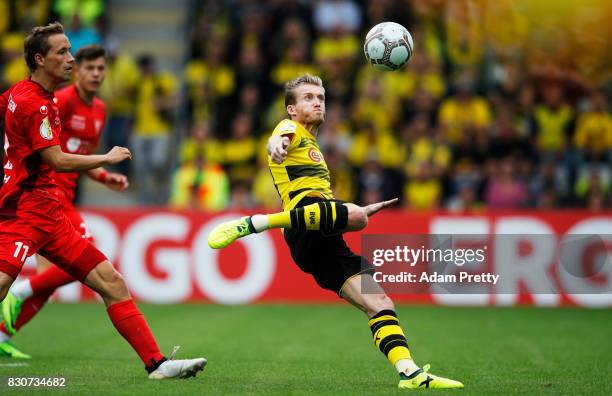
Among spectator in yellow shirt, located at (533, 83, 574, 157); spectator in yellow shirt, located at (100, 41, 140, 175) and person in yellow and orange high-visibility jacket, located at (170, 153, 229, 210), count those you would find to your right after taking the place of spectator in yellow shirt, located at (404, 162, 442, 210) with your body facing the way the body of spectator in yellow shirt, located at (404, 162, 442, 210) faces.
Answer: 2

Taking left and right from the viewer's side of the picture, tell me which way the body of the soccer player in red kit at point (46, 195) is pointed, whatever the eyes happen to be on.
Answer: facing to the right of the viewer

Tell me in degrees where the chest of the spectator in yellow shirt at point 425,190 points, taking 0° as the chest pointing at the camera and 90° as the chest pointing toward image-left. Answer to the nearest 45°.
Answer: approximately 0°

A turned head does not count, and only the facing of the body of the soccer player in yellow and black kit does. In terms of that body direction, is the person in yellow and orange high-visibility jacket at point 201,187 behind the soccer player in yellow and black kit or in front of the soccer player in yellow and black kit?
behind

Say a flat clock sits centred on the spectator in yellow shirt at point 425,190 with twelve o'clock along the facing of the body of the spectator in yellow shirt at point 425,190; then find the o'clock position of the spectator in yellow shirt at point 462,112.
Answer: the spectator in yellow shirt at point 462,112 is roughly at 7 o'clock from the spectator in yellow shirt at point 425,190.

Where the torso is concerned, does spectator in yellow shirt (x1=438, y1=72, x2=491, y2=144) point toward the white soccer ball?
yes

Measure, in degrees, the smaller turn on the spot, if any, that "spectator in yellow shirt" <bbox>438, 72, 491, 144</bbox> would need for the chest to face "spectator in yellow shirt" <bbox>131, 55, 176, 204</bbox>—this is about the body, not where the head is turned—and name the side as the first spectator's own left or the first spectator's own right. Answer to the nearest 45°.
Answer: approximately 90° to the first spectator's own right
